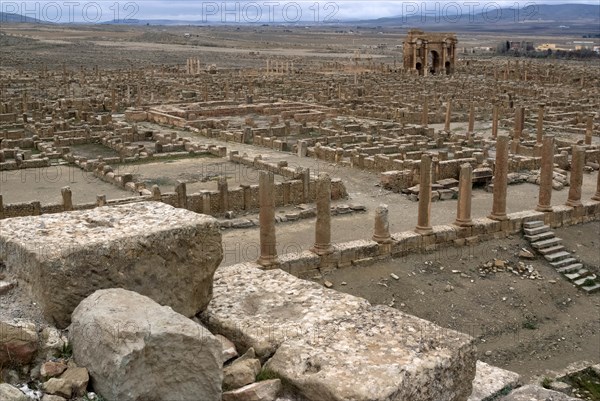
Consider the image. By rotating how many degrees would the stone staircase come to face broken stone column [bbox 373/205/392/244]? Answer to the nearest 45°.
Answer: approximately 90° to its right

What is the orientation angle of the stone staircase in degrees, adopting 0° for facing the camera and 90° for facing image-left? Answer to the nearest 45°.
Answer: approximately 315°

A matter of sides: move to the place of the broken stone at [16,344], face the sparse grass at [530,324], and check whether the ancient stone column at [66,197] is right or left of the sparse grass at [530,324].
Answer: left

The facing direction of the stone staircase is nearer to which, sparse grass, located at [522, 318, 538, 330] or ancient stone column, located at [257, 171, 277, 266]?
the sparse grass

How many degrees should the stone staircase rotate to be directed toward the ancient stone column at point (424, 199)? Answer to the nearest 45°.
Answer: approximately 90° to its right

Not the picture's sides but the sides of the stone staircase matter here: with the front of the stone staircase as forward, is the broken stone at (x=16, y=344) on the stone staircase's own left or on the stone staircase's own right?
on the stone staircase's own right

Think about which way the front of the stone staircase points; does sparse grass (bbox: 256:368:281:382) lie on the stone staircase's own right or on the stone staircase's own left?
on the stone staircase's own right

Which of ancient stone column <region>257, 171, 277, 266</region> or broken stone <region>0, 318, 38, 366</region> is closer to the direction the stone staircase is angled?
the broken stone

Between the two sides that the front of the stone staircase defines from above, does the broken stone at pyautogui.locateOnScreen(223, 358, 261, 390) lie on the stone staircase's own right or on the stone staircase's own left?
on the stone staircase's own right

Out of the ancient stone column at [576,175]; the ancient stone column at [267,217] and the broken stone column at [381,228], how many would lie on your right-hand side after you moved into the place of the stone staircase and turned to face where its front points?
2
